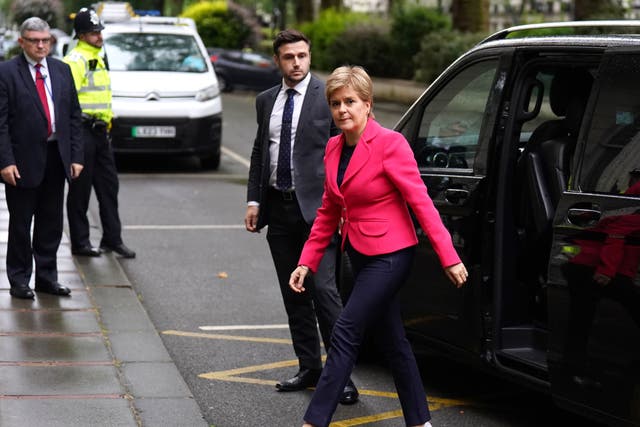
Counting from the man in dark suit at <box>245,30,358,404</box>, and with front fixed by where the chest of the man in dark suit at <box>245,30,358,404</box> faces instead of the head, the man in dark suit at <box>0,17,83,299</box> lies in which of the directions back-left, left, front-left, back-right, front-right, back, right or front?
right

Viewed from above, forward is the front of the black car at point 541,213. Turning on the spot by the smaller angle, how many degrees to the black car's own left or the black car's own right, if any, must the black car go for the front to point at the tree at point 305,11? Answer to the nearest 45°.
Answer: approximately 45° to the black car's own right

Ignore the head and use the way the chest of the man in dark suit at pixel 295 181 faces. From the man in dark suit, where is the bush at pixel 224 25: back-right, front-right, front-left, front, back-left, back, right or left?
back-right

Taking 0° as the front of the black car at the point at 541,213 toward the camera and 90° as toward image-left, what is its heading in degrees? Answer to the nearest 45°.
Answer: approximately 135°

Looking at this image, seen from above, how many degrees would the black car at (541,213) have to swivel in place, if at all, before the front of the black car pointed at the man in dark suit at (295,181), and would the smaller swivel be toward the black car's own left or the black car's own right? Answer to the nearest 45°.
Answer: approximately 45° to the black car's own left

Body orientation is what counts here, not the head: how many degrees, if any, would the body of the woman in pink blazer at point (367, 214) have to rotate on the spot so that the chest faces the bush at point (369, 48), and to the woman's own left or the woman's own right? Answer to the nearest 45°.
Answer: approximately 135° to the woman's own right

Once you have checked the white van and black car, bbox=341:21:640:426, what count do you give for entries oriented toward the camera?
1

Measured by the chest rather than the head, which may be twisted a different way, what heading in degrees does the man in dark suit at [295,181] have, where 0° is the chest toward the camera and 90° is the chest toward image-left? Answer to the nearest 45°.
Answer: approximately 45°

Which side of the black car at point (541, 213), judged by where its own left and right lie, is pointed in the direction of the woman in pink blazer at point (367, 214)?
left

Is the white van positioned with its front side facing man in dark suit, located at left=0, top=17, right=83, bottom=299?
yes

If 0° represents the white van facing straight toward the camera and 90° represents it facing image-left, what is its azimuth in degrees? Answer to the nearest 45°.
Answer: approximately 0°

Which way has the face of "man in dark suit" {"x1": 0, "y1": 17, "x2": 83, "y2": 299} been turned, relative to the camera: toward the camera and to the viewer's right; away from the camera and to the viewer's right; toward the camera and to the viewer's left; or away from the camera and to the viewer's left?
toward the camera and to the viewer's right
